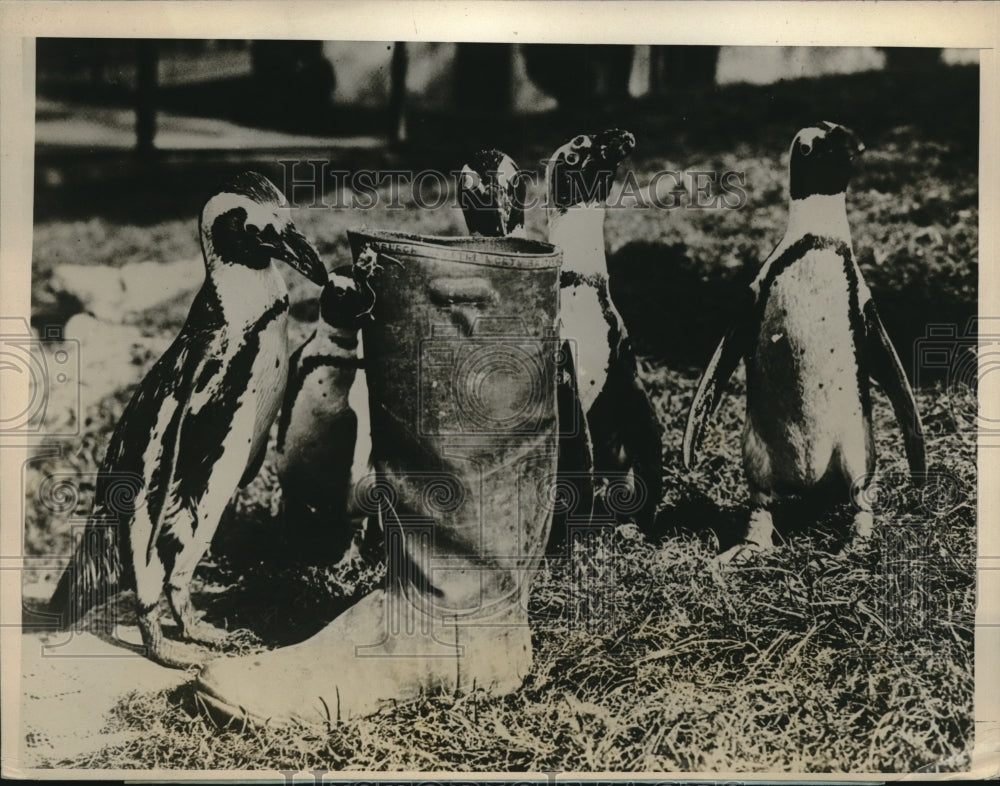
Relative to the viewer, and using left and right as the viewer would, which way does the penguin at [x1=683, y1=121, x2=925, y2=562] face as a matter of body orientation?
facing the viewer

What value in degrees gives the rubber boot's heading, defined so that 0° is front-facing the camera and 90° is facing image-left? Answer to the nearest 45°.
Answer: approximately 90°

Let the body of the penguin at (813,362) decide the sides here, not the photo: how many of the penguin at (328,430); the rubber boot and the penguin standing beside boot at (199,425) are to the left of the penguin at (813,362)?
0

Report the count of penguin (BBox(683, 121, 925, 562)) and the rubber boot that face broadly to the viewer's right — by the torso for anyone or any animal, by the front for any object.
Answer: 0

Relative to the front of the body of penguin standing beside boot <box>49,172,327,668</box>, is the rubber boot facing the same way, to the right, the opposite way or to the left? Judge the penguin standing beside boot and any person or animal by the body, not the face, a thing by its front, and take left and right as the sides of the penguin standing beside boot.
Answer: the opposite way

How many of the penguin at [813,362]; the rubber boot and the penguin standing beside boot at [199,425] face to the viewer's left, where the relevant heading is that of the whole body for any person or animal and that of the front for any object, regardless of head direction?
1

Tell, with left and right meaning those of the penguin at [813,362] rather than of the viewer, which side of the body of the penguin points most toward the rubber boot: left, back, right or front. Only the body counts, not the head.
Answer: right

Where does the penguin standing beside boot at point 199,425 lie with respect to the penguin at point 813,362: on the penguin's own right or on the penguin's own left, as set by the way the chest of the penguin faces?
on the penguin's own right

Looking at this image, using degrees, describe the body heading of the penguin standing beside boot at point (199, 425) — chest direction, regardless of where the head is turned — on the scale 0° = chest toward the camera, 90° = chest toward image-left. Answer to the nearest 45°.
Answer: approximately 270°
